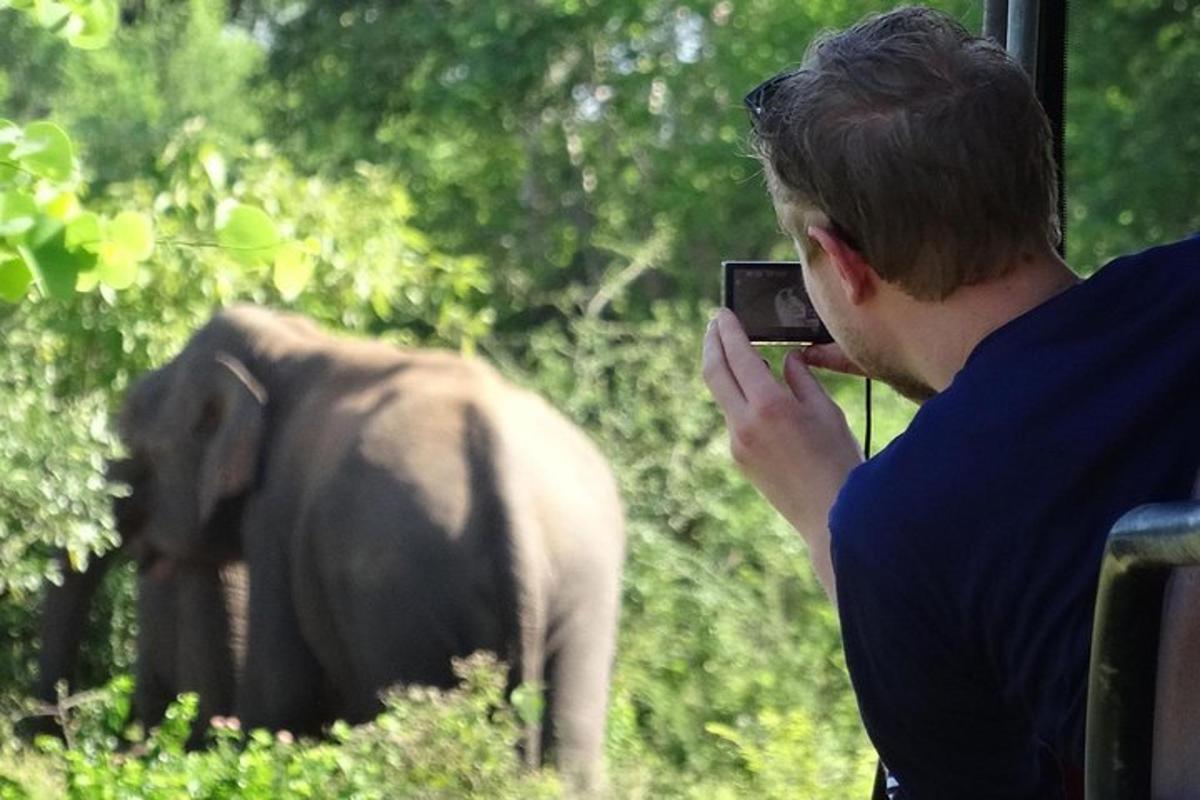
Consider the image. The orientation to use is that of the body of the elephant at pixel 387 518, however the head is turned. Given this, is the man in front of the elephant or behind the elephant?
behind

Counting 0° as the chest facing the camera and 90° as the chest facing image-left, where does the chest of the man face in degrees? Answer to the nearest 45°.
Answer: approximately 135°

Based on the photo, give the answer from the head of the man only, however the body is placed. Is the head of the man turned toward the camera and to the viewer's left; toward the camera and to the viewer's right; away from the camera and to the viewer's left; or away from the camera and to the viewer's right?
away from the camera and to the viewer's left

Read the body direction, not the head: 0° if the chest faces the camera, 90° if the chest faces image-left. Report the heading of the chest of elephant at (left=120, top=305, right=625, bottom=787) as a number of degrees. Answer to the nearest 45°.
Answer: approximately 135°
